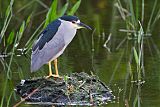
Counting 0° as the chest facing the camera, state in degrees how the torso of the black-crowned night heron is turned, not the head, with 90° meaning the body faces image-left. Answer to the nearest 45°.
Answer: approximately 270°
